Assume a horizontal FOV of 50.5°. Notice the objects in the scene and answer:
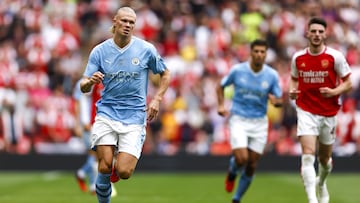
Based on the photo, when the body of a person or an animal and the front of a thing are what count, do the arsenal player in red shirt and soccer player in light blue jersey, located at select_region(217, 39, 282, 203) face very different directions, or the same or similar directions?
same or similar directions

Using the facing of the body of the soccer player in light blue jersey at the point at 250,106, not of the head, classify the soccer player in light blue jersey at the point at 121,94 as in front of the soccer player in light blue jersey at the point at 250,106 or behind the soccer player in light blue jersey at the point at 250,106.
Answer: in front

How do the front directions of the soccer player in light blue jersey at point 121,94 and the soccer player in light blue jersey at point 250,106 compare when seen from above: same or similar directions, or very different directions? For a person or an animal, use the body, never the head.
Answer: same or similar directions

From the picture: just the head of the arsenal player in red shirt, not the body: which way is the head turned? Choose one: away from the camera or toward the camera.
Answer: toward the camera

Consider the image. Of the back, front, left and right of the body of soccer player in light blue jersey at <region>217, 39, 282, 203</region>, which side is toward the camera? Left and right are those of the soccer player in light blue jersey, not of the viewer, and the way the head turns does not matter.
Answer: front

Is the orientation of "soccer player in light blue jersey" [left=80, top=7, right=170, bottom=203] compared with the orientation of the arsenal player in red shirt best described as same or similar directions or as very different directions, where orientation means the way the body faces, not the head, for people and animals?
same or similar directions

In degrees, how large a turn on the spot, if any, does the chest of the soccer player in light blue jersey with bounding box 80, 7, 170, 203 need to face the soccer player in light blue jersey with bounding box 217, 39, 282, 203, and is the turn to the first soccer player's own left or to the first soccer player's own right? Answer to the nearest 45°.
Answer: approximately 135° to the first soccer player's own left

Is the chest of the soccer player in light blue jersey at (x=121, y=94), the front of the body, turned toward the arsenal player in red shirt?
no

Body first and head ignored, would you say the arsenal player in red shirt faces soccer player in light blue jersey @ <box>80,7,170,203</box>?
no

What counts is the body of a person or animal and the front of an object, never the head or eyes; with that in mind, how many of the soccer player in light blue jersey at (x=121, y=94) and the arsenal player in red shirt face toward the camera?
2

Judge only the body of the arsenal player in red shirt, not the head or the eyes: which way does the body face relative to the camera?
toward the camera
